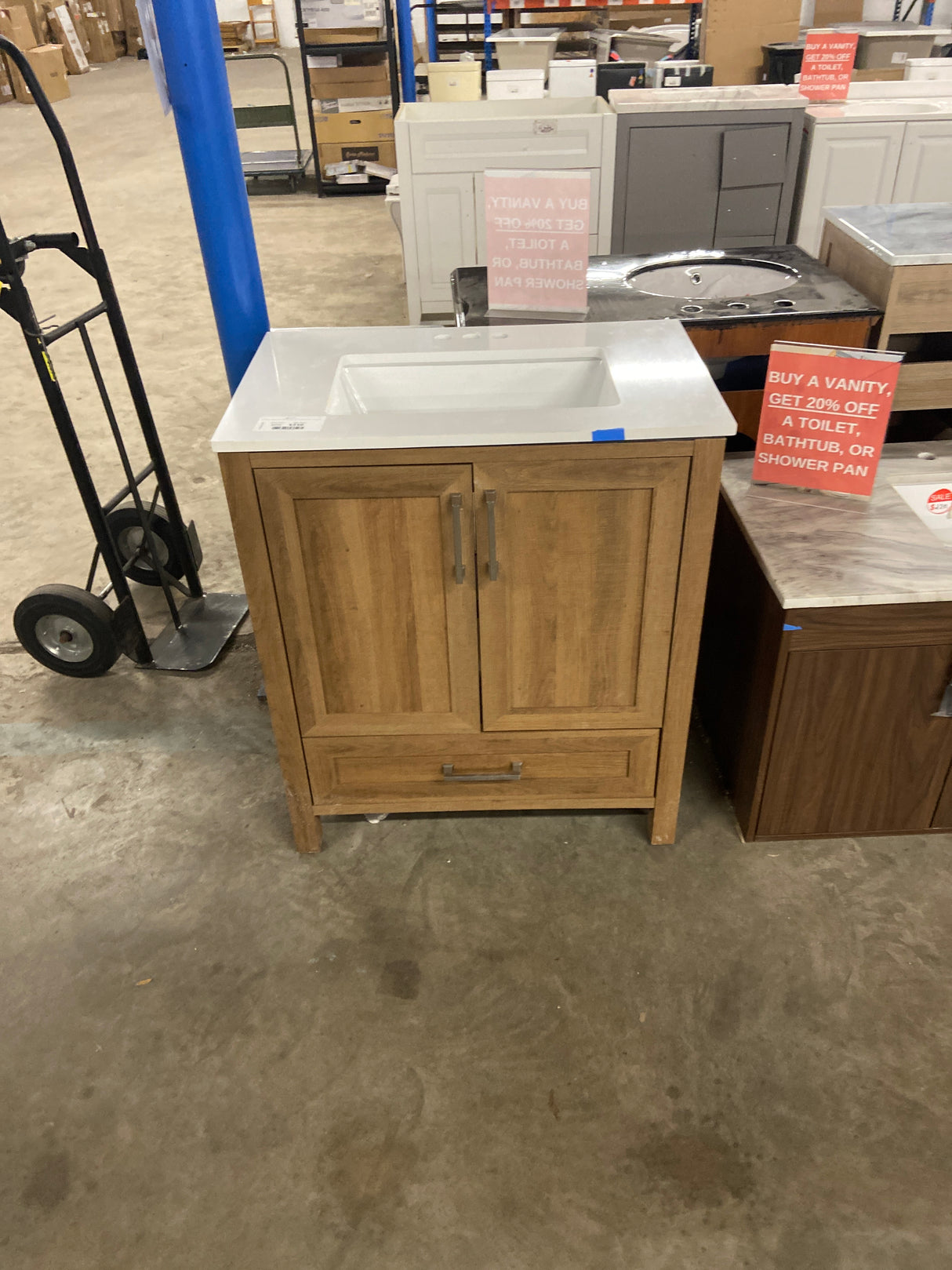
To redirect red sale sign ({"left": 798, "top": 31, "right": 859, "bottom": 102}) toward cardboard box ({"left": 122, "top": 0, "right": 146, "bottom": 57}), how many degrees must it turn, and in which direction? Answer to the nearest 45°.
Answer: approximately 135° to its right

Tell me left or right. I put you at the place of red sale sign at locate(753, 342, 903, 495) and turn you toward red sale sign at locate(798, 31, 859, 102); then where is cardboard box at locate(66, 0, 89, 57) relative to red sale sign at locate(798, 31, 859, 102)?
left

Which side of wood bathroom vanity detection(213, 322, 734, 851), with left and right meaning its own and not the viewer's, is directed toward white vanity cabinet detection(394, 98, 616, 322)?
back

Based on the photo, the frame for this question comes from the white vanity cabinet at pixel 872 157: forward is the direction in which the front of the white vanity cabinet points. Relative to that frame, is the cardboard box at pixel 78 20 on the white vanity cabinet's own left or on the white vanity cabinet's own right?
on the white vanity cabinet's own right

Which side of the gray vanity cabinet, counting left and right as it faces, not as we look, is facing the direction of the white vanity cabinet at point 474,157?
right

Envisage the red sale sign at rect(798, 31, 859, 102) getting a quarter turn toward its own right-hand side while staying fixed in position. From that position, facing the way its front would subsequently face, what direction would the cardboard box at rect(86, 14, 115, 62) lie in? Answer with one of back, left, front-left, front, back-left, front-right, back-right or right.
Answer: front-right
